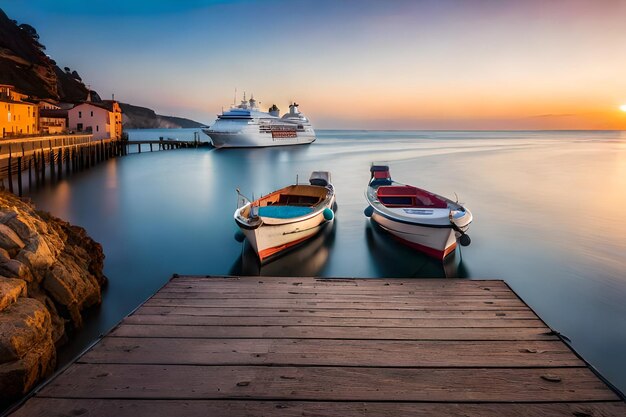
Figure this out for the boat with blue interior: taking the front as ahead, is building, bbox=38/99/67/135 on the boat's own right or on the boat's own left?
on the boat's own right

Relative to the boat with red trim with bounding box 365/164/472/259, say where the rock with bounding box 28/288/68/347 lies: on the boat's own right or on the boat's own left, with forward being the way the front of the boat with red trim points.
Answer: on the boat's own right

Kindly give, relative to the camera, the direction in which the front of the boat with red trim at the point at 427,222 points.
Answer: facing the viewer and to the right of the viewer

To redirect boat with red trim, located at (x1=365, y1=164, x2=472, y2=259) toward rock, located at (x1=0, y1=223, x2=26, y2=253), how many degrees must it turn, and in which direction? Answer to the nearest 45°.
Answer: approximately 90° to its right

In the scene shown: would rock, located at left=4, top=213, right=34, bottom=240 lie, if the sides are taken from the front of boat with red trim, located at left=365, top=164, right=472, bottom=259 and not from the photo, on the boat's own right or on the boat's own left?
on the boat's own right

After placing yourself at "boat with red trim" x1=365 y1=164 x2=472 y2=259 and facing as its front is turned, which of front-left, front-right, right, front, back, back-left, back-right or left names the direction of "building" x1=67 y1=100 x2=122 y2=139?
back

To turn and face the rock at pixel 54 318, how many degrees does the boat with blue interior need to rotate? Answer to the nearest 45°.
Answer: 0° — it already faces it

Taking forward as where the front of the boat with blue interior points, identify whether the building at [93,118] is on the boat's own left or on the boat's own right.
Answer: on the boat's own right

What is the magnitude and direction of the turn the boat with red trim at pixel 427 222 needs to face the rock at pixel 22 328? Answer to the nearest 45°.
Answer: approximately 90° to its right

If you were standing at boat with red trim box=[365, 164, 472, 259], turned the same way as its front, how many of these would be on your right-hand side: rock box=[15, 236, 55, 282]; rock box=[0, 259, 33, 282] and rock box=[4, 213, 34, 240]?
3

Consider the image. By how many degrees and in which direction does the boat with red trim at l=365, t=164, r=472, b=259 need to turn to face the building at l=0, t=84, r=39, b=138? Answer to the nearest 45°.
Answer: approximately 180°

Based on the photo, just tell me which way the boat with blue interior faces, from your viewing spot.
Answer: facing the viewer and to the left of the viewer

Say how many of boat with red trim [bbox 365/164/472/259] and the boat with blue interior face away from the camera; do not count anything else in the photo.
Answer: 0

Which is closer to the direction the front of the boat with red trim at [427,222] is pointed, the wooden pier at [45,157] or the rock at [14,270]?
the rock

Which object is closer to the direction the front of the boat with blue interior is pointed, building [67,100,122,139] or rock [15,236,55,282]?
the rock

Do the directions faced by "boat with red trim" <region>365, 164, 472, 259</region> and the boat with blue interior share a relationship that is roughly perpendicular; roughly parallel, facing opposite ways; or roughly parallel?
roughly perpendicular
